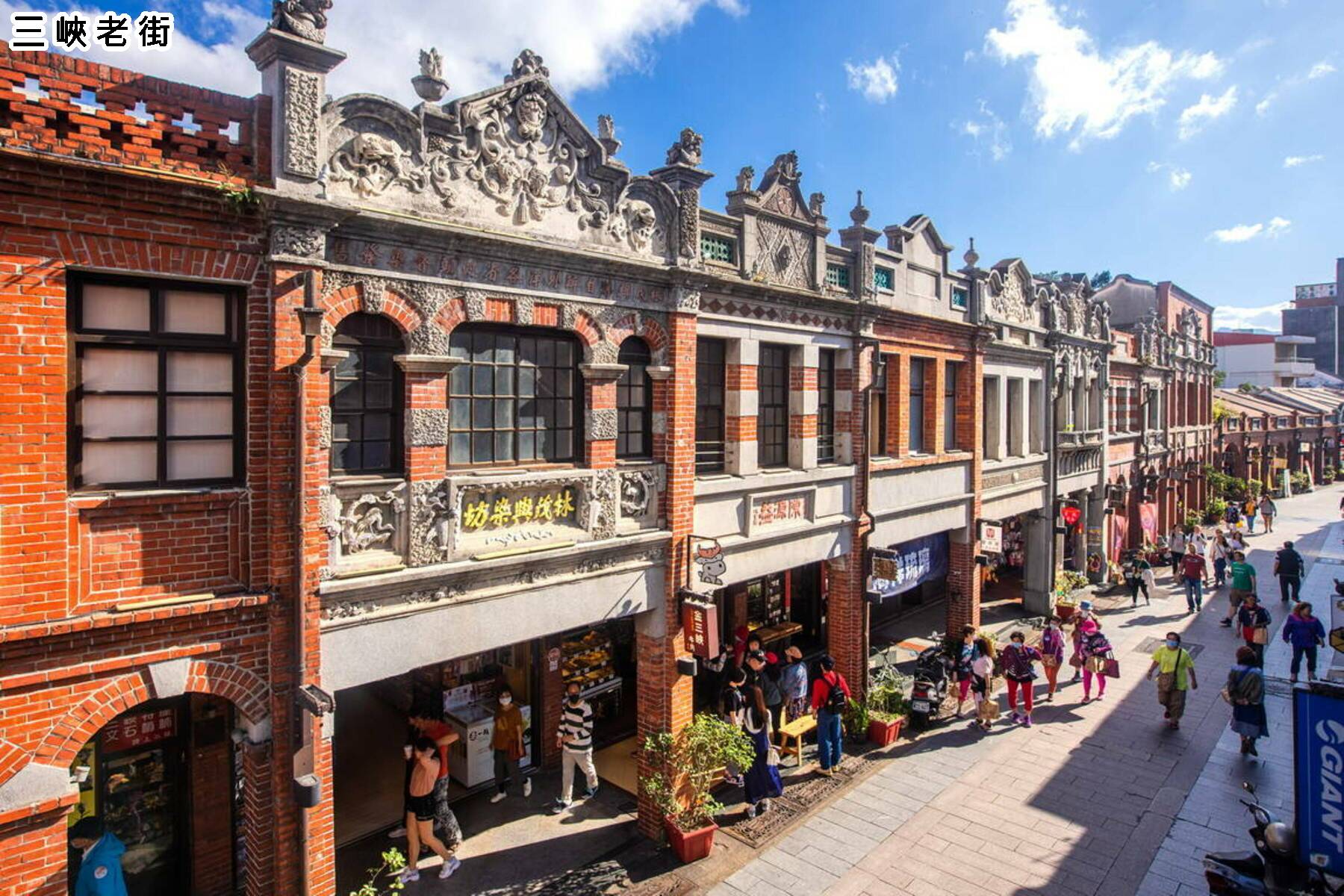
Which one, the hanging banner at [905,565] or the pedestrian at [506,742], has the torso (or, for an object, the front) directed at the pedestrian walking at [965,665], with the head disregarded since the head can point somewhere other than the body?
the hanging banner

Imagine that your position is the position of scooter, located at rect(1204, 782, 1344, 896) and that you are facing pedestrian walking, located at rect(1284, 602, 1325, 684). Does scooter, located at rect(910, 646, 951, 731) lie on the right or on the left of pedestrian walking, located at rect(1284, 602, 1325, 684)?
left

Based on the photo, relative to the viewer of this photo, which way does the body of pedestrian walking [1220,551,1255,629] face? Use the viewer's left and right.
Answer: facing the viewer and to the left of the viewer

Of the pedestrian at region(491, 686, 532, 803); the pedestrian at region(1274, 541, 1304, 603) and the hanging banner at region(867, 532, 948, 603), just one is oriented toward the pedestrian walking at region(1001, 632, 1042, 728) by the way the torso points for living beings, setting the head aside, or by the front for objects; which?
the hanging banner

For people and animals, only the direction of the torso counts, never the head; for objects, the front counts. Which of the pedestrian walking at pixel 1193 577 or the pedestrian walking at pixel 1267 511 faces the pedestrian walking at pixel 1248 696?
the pedestrian walking at pixel 1193 577

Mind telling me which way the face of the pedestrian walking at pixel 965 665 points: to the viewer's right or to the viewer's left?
to the viewer's left

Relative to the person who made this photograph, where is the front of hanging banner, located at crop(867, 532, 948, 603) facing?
facing the viewer and to the right of the viewer

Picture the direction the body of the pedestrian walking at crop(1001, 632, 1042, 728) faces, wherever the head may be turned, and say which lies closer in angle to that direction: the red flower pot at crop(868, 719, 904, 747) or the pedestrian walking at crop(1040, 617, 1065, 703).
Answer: the red flower pot

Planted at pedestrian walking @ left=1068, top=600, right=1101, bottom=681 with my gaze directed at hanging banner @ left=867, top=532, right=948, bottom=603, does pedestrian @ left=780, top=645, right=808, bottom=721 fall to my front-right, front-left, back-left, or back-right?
front-left

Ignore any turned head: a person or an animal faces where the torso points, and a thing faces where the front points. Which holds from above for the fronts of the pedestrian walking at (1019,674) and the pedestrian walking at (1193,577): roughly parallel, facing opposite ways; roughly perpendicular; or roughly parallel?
roughly parallel

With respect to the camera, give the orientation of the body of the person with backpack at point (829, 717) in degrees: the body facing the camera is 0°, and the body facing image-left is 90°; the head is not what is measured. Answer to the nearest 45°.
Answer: approximately 135°

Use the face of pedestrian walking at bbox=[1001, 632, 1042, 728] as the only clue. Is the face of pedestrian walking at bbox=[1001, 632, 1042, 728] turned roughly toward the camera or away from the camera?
toward the camera

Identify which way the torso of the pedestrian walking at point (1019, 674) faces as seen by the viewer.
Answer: toward the camera

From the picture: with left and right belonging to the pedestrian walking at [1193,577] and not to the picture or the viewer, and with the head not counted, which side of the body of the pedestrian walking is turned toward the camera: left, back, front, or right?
front

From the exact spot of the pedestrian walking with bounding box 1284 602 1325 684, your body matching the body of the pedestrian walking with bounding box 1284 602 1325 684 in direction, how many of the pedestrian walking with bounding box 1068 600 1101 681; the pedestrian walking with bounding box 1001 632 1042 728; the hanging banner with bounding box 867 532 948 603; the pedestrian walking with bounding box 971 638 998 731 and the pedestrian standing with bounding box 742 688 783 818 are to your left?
0

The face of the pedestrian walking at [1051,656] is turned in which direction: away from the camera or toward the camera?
toward the camera
